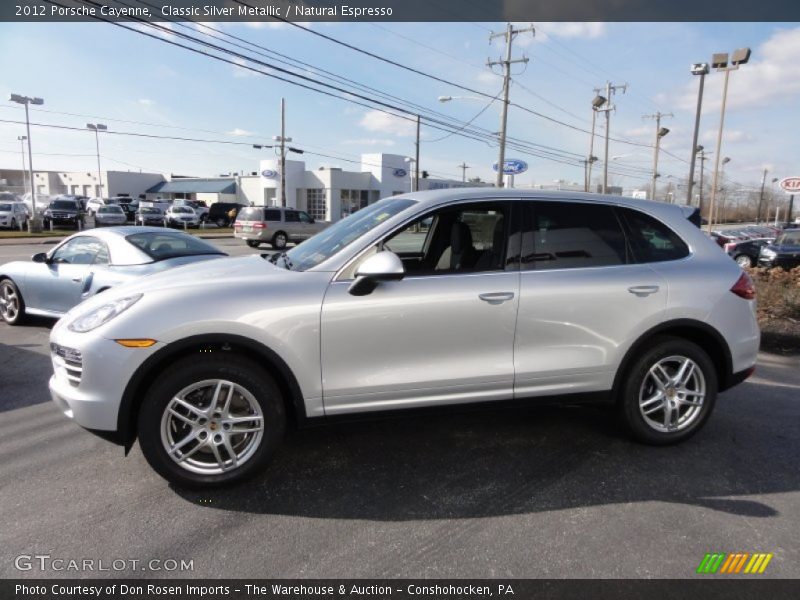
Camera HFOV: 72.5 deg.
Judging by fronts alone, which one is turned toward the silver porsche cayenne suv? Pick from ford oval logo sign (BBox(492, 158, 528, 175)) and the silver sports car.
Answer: the ford oval logo sign

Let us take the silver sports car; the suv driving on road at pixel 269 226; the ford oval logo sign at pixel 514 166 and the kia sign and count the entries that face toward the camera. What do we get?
2

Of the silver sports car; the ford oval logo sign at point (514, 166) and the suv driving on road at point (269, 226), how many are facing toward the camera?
1

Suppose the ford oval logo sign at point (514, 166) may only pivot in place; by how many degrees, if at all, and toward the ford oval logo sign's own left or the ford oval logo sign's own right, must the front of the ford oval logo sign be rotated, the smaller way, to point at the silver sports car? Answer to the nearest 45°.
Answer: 0° — it already faces it

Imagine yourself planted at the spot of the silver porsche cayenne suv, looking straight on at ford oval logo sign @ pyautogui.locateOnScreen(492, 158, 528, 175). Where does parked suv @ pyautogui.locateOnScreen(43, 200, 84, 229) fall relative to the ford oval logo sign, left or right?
left

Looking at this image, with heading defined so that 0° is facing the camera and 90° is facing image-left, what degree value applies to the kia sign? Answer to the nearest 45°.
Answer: approximately 0°

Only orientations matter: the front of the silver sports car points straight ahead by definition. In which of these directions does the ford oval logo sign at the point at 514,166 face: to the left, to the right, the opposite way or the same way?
to the left

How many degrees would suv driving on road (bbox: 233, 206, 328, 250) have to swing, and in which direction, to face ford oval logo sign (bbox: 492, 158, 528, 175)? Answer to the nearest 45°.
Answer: approximately 45° to its right

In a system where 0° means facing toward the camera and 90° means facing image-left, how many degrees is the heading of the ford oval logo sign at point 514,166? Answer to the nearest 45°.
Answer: approximately 0°

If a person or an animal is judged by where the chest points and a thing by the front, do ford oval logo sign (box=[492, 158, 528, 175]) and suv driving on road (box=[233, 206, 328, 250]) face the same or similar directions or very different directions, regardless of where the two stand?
very different directions

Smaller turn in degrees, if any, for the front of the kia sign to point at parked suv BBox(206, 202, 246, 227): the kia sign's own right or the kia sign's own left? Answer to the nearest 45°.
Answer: approximately 90° to the kia sign's own right

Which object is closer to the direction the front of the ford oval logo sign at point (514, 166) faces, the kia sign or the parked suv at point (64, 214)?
the parked suv
